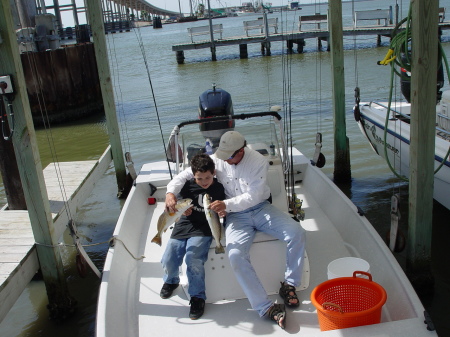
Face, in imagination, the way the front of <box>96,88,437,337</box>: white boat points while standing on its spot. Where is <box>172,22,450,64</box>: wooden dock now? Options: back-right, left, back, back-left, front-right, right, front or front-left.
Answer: back

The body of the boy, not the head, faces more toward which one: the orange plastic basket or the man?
the orange plastic basket

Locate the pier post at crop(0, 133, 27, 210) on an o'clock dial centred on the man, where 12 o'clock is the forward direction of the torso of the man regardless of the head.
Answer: The pier post is roughly at 4 o'clock from the man.

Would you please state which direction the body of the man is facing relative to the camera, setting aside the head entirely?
toward the camera

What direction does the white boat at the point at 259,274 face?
toward the camera

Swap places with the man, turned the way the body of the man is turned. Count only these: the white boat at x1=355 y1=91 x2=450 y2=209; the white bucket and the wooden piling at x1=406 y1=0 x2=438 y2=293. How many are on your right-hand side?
0

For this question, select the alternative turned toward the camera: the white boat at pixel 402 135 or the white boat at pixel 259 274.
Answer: the white boat at pixel 259 274

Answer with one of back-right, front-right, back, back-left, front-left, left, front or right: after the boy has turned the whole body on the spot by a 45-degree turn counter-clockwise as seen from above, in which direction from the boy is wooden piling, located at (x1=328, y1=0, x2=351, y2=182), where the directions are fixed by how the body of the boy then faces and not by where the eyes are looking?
left

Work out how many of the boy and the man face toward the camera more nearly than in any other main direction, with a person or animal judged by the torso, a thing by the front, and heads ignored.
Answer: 2

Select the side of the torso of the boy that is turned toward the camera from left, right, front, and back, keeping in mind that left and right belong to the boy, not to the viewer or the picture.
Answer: front

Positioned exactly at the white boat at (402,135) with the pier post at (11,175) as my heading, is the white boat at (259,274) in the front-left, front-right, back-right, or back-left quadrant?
front-left

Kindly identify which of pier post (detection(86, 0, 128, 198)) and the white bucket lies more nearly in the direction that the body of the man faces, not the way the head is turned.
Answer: the white bucket

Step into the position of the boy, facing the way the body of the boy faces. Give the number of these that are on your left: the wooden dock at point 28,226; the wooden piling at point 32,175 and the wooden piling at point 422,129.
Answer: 1

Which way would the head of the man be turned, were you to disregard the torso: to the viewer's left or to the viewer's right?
to the viewer's left

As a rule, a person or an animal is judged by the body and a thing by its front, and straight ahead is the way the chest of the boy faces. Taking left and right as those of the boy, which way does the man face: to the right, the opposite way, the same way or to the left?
the same way

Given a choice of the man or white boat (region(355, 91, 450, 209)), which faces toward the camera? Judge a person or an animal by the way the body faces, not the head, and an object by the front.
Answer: the man
